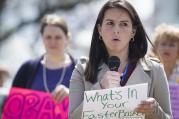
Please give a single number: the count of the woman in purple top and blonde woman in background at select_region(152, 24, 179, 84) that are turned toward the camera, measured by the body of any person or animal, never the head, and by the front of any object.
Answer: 2

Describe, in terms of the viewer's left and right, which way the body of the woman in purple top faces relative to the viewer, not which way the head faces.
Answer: facing the viewer

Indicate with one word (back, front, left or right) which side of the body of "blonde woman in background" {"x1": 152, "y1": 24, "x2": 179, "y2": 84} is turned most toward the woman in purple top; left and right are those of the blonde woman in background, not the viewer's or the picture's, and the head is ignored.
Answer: right

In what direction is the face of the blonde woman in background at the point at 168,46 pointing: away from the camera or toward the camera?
toward the camera

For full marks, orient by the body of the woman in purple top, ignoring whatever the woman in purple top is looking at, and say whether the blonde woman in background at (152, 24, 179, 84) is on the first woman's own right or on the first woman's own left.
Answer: on the first woman's own left

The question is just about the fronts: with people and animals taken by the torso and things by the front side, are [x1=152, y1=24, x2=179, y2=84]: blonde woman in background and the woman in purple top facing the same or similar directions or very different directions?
same or similar directions

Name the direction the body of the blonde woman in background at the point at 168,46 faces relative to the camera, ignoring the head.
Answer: toward the camera

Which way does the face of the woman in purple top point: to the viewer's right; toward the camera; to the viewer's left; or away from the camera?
toward the camera
